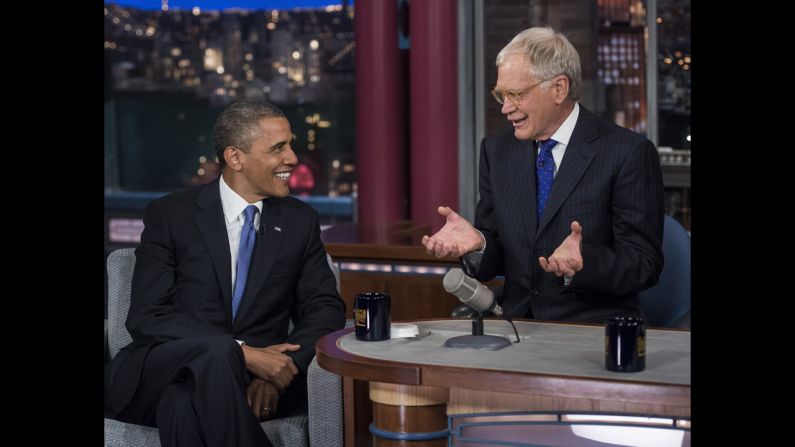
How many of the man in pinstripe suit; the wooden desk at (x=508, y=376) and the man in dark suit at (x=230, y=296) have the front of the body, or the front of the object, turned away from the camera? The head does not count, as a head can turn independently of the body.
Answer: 0

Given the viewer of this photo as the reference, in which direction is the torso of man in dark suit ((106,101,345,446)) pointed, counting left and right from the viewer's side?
facing the viewer and to the right of the viewer

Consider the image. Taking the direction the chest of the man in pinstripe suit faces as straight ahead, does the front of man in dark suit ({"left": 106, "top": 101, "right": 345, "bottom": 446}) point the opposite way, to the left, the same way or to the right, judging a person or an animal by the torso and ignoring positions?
to the left

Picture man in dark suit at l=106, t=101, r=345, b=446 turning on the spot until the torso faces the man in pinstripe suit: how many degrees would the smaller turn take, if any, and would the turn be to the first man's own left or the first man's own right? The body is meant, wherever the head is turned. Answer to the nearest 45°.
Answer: approximately 45° to the first man's own left

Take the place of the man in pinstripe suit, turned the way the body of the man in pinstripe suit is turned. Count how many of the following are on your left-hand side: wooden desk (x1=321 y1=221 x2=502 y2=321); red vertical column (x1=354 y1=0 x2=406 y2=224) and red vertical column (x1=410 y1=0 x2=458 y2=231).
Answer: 0

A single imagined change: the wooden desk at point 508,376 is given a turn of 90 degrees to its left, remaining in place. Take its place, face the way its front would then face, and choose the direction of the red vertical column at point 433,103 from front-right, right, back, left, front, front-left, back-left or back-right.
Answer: left

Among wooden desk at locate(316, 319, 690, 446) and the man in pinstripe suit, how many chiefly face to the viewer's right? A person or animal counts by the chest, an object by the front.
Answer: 0

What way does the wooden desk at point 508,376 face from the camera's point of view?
toward the camera

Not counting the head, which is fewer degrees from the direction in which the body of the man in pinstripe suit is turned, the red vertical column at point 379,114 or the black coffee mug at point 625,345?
the black coffee mug

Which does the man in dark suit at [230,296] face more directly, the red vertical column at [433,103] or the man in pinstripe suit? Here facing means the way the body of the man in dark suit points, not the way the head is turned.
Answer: the man in pinstripe suit

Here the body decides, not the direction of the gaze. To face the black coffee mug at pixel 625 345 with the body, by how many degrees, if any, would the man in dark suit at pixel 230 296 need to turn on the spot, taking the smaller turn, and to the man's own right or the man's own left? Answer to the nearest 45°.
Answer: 0° — they already face it

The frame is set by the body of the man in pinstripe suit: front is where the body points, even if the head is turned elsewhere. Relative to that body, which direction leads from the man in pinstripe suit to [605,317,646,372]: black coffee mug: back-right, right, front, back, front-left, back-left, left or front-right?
front-left
